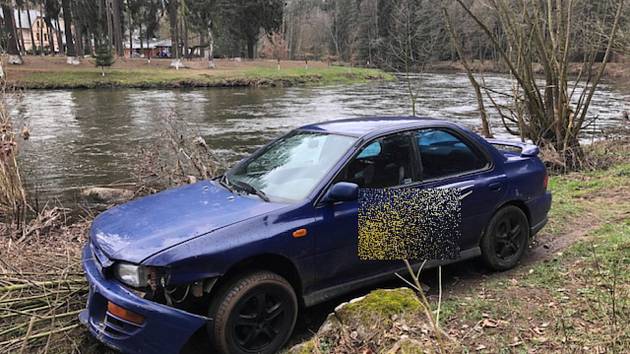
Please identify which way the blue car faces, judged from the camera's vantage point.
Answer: facing the viewer and to the left of the viewer

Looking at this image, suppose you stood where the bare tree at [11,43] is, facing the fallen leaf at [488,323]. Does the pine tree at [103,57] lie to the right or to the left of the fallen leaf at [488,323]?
left

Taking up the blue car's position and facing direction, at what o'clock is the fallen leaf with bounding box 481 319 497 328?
The fallen leaf is roughly at 8 o'clock from the blue car.

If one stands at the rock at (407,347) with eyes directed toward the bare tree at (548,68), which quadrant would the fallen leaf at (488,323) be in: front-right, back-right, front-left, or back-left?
front-right

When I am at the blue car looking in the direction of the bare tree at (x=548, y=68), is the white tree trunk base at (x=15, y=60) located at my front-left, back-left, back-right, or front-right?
front-left

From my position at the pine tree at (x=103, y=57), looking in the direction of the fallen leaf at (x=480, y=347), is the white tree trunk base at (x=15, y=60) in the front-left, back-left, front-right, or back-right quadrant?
back-right

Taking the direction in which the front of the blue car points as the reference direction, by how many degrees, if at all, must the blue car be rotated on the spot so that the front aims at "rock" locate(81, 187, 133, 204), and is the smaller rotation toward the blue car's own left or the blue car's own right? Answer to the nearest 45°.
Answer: approximately 90° to the blue car's own right

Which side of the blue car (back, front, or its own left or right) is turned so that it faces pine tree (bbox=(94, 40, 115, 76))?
right

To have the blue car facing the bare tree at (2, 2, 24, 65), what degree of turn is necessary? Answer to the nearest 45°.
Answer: approximately 90° to its right

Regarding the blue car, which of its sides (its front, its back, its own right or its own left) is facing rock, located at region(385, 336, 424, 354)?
left
